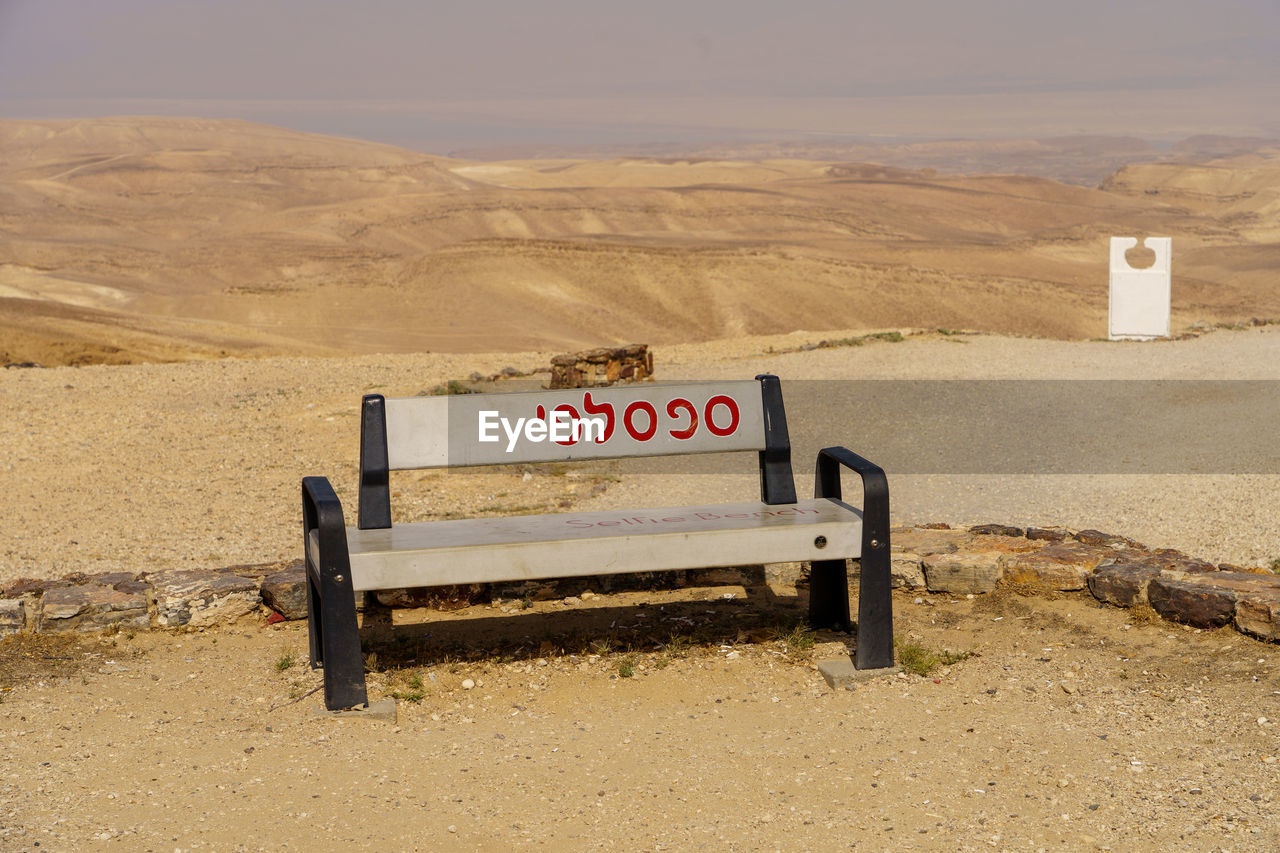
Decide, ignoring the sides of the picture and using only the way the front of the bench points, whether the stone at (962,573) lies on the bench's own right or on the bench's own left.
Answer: on the bench's own left

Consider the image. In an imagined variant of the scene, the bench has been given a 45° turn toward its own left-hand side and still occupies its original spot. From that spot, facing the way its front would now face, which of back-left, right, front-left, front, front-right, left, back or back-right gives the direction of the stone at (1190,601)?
front-left

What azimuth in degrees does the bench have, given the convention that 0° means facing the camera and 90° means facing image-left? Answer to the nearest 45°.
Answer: approximately 0°

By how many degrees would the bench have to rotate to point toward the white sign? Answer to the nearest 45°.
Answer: approximately 135° to its left

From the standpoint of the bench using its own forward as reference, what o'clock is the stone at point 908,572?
The stone is roughly at 8 o'clock from the bench.

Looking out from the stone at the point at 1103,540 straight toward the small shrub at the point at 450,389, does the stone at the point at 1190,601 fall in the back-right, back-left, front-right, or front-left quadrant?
back-left

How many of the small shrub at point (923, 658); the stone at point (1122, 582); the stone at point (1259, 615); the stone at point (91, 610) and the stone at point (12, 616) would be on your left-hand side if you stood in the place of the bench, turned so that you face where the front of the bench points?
3

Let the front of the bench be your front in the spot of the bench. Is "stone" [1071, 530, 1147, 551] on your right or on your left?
on your left

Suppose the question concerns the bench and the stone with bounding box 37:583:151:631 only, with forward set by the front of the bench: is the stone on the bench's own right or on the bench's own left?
on the bench's own right

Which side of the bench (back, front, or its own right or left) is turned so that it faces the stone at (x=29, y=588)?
right

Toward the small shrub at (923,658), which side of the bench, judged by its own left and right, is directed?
left

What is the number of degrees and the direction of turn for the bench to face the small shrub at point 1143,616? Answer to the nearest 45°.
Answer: approximately 90° to its left

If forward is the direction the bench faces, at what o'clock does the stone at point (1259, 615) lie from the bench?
The stone is roughly at 9 o'clock from the bench.

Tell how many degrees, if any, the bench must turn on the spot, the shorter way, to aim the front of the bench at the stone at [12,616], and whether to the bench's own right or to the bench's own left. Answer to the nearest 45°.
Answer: approximately 90° to the bench's own right
